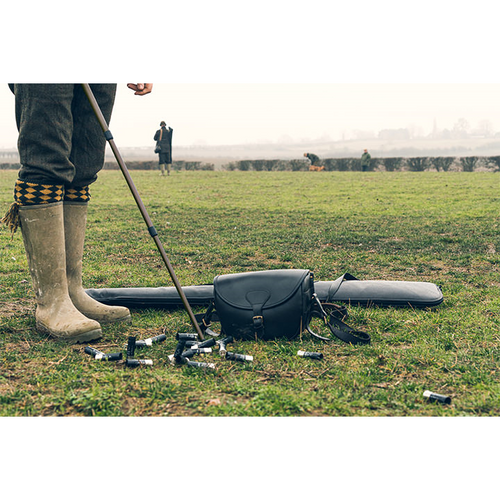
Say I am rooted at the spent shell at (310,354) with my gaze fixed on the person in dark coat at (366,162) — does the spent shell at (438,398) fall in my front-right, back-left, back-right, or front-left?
back-right

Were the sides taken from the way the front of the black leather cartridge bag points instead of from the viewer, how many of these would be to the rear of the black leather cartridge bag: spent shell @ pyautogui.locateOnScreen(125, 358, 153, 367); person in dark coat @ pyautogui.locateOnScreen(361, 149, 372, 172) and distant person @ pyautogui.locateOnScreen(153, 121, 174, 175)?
2

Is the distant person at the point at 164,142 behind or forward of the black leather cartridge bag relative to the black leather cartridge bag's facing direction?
behind

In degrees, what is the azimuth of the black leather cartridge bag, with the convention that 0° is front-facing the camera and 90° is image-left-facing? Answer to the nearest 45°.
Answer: approximately 0°

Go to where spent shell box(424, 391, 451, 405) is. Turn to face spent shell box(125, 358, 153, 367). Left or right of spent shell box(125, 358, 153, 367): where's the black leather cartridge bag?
right
